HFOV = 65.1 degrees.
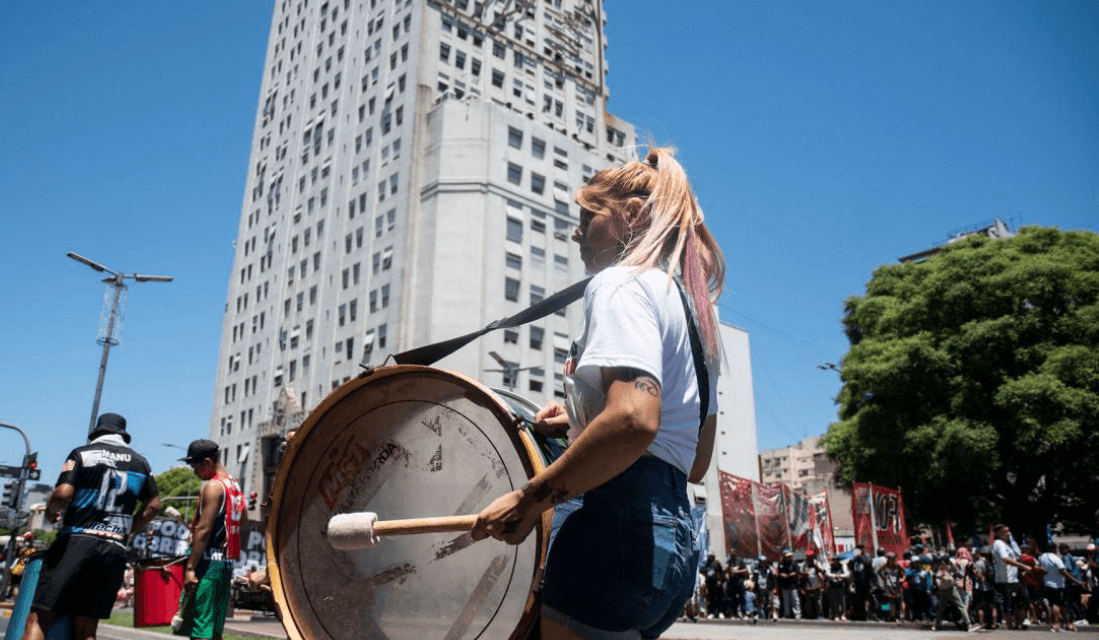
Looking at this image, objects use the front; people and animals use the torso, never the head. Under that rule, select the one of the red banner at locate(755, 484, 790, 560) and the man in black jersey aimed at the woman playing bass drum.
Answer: the red banner

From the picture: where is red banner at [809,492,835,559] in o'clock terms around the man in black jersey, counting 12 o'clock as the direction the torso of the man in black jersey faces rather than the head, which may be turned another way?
The red banner is roughly at 2 o'clock from the man in black jersey.

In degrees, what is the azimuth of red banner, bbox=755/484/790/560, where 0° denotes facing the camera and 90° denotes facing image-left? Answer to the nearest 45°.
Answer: approximately 0°

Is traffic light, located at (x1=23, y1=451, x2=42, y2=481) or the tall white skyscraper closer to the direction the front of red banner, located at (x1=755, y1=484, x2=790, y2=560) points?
the traffic light

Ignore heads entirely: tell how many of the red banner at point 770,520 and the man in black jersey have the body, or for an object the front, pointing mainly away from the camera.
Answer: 1

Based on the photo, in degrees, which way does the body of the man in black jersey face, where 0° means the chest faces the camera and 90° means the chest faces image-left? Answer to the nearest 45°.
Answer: approximately 180°

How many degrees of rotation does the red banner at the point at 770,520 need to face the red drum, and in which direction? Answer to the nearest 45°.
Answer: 0° — it already faces it

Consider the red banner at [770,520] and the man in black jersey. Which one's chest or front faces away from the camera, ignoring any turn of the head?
the man in black jersey

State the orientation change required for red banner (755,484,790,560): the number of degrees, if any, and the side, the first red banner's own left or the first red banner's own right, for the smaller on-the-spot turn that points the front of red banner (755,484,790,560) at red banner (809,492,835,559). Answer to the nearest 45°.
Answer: approximately 90° to the first red banner's own left

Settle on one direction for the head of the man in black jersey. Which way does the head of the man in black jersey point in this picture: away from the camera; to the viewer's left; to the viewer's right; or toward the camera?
away from the camera
